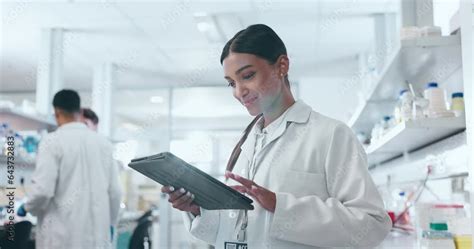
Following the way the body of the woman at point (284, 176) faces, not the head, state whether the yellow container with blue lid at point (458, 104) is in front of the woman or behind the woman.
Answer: behind

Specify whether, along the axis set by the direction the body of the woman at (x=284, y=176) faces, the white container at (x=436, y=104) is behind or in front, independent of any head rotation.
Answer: behind

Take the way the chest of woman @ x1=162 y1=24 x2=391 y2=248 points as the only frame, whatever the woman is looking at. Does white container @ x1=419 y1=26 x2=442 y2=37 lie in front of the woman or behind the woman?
behind

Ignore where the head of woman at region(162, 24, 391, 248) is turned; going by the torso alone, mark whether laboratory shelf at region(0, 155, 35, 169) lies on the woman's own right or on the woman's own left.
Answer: on the woman's own right

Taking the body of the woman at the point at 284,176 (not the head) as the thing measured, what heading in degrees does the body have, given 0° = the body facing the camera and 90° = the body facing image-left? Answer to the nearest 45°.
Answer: approximately 45°
